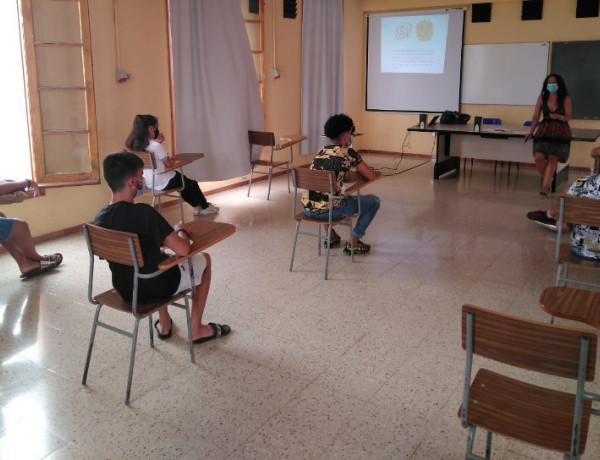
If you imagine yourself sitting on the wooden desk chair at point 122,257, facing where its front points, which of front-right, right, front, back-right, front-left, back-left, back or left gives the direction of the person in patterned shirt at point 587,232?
front-right

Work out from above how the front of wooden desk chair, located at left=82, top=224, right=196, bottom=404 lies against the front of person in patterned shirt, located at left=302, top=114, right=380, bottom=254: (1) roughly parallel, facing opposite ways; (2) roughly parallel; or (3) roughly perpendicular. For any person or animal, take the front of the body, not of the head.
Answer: roughly parallel

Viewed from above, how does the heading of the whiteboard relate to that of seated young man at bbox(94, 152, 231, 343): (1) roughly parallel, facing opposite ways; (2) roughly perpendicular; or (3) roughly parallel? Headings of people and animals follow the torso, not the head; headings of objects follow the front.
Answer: roughly parallel, facing opposite ways

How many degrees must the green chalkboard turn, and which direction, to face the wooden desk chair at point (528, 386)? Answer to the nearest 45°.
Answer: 0° — it already faces it

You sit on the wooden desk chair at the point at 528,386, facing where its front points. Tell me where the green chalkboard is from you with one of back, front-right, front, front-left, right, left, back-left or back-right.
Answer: front

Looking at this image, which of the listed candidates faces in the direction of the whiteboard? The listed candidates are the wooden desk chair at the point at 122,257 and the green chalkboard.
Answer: the wooden desk chair

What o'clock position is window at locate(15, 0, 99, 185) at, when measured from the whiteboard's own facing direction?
The window is roughly at 1 o'clock from the whiteboard.

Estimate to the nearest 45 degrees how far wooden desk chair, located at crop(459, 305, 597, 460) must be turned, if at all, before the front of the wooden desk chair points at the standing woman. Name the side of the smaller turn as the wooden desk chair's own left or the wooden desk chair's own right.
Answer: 0° — it already faces them

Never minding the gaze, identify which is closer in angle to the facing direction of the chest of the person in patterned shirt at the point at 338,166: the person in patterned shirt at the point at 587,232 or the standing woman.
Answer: the standing woman

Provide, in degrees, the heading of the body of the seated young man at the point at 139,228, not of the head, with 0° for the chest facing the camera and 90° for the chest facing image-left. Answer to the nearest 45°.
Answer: approximately 225°

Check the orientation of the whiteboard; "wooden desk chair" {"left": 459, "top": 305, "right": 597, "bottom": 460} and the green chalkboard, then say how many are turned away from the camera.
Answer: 1

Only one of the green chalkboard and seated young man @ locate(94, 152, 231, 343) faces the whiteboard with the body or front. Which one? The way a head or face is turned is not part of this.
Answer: the seated young man

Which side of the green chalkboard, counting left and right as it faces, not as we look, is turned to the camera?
front

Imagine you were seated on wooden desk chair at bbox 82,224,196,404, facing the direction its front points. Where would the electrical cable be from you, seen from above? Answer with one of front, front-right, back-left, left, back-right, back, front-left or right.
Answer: front

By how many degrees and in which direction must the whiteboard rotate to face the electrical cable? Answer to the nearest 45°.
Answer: approximately 45° to its right

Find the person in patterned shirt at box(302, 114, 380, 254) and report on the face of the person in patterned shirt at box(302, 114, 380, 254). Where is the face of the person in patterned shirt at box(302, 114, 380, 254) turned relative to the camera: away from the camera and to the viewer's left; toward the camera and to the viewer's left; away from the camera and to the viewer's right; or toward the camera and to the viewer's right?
away from the camera and to the viewer's right

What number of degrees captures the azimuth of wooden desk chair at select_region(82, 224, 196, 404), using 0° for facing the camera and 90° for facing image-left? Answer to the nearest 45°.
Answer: approximately 225°

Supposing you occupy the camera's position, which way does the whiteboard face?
facing the viewer

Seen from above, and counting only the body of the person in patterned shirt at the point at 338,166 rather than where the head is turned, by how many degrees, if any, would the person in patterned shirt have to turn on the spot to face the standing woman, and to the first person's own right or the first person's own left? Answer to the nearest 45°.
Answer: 0° — they already face them

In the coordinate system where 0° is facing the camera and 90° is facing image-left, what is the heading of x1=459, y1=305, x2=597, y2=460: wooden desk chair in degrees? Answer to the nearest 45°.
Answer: approximately 180°

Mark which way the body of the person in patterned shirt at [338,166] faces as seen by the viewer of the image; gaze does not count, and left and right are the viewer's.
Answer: facing away from the viewer and to the right of the viewer
